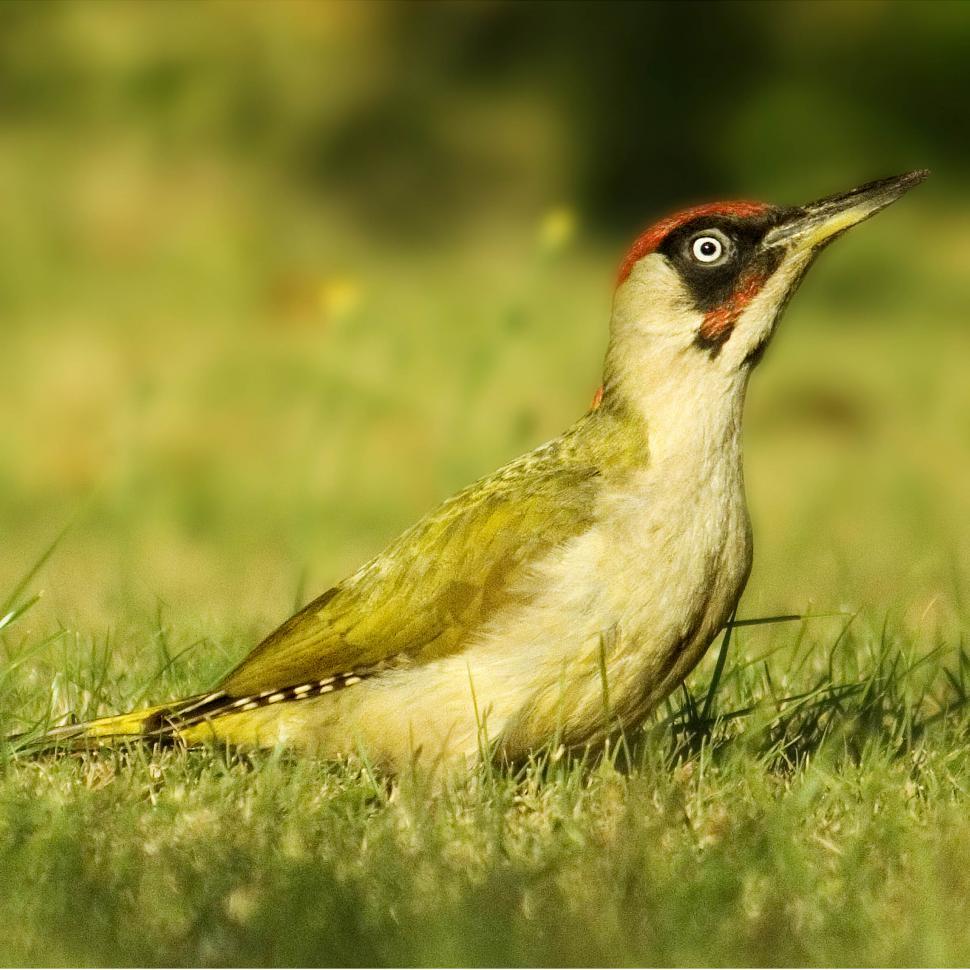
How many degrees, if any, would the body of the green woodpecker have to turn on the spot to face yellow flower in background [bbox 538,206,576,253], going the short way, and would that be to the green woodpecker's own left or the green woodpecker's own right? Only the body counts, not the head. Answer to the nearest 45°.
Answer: approximately 90° to the green woodpecker's own left

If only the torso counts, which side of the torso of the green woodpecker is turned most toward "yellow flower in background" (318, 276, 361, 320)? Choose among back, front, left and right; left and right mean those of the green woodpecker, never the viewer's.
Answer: left

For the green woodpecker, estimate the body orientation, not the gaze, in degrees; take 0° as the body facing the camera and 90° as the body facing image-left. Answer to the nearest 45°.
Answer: approximately 270°
